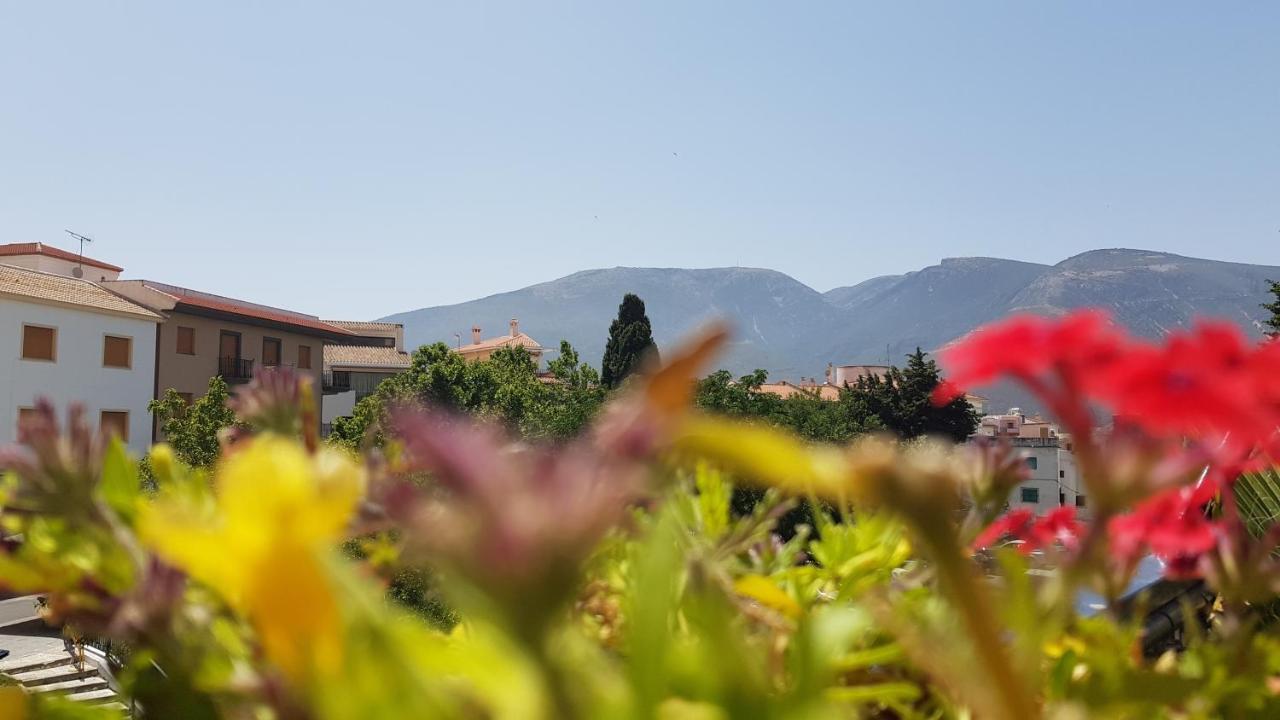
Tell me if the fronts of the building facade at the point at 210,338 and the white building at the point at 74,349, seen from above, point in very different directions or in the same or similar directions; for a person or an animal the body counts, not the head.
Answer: same or similar directions

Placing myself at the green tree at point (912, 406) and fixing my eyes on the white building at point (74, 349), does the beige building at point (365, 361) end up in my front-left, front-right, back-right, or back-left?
front-right

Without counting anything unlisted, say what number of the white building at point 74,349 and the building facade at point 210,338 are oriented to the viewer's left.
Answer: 0

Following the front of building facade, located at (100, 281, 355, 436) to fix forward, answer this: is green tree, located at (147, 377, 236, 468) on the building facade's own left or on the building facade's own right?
on the building facade's own right

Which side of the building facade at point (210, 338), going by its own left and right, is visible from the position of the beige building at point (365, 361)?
left

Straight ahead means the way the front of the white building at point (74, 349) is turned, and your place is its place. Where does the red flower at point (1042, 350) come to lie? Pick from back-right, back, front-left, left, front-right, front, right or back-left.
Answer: front-right

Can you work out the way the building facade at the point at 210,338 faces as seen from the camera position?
facing the viewer and to the right of the viewer

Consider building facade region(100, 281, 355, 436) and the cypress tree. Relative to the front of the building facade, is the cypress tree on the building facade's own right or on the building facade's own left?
on the building facade's own left

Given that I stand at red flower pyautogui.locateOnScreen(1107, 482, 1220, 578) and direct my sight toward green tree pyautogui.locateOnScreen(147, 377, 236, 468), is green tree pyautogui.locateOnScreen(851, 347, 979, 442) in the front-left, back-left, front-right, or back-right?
front-right

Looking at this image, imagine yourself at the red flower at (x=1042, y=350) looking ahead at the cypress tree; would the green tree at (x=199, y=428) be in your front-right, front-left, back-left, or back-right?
front-left

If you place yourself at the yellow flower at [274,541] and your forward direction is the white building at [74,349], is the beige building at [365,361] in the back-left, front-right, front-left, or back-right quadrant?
front-right

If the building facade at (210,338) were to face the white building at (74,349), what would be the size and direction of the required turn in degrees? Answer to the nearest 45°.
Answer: approximately 90° to its right

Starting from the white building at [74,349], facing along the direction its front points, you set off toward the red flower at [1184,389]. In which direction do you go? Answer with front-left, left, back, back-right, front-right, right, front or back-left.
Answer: front-right

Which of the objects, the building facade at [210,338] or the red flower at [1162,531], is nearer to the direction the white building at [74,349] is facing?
the red flower

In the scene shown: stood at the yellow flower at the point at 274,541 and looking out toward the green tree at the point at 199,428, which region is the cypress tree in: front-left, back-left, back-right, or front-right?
front-right

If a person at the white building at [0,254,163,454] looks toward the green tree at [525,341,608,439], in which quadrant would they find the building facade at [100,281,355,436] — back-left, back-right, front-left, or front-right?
front-left
